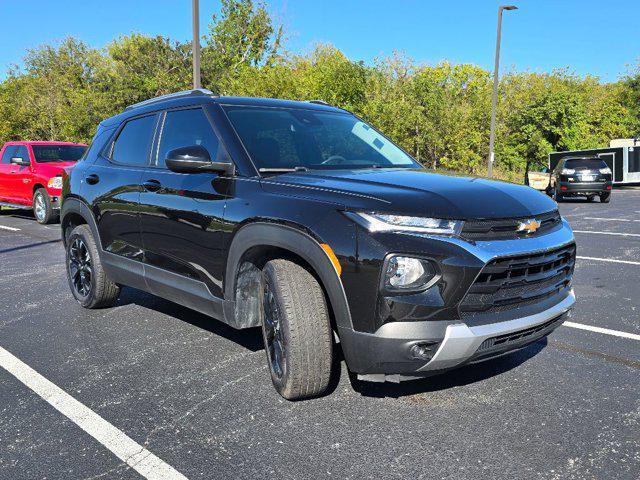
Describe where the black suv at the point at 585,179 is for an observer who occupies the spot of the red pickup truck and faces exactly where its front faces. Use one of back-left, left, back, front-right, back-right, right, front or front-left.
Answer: front-left

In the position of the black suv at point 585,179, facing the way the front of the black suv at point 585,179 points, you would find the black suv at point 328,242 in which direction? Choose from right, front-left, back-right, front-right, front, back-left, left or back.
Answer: back

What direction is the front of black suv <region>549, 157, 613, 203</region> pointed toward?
away from the camera

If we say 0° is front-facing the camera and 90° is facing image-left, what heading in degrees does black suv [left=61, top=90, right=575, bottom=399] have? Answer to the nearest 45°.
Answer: approximately 315°

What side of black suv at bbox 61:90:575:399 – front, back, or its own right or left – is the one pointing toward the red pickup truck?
back

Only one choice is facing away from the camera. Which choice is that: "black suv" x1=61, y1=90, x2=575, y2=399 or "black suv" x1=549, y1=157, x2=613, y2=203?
"black suv" x1=549, y1=157, x2=613, y2=203

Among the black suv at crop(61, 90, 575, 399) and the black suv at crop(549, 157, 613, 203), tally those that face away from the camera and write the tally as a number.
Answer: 1

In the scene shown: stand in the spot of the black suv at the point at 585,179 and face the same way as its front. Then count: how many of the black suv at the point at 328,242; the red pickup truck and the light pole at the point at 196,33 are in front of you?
0

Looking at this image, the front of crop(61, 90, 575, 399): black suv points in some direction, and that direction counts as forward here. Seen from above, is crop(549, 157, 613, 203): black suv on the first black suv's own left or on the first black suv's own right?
on the first black suv's own left

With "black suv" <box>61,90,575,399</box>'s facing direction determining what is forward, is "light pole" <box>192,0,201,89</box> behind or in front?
behind

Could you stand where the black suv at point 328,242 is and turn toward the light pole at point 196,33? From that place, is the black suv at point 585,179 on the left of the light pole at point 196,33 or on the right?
right

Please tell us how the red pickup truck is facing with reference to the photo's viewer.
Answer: facing the viewer and to the right of the viewer

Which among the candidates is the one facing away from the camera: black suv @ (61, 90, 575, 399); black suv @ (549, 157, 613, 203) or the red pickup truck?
black suv @ (549, 157, 613, 203)

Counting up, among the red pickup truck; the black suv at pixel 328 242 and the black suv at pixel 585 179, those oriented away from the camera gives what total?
1
